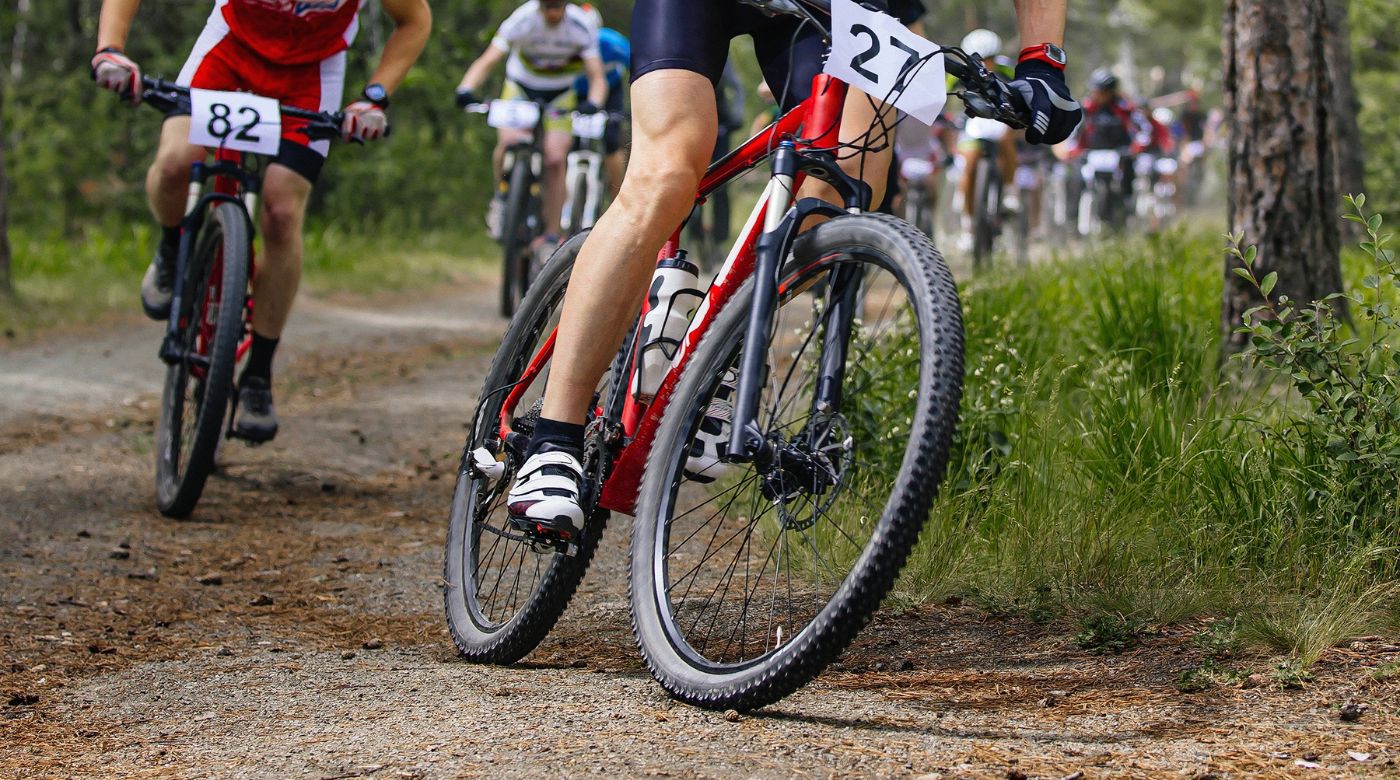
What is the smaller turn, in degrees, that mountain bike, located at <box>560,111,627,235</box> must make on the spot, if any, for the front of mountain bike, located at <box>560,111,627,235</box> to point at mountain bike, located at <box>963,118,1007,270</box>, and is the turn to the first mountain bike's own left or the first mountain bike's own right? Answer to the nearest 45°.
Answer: approximately 90° to the first mountain bike's own left

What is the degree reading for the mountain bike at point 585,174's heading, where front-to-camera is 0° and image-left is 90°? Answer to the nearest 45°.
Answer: approximately 0°

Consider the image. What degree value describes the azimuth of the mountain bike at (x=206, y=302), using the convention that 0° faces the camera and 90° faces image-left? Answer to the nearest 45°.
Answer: approximately 0°

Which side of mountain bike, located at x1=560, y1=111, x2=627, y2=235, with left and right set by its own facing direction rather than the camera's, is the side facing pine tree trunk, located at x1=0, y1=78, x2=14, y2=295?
right

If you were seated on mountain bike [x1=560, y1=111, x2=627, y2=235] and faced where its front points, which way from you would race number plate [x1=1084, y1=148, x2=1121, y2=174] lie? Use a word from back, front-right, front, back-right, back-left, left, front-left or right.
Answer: back-left

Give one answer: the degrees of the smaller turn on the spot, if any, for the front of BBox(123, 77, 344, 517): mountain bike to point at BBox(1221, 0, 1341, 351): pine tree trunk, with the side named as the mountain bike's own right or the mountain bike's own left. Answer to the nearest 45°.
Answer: approximately 90° to the mountain bike's own left

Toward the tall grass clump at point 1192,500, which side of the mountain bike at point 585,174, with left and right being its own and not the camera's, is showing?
front
